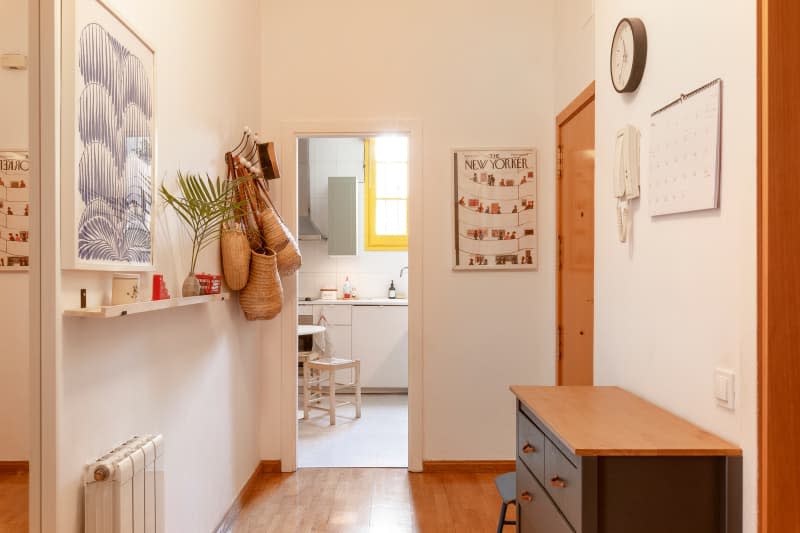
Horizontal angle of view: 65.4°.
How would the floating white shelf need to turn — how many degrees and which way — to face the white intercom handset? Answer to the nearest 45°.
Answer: approximately 45° to its left

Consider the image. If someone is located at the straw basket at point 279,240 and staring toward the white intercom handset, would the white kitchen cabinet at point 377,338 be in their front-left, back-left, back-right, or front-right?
back-left

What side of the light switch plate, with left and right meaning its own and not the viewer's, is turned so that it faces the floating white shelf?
front

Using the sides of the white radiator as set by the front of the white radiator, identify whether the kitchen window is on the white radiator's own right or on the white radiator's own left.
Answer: on the white radiator's own left

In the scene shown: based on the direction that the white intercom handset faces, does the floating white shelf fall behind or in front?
in front

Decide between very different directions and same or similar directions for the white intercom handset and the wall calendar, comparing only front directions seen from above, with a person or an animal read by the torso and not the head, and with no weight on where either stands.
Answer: same or similar directions

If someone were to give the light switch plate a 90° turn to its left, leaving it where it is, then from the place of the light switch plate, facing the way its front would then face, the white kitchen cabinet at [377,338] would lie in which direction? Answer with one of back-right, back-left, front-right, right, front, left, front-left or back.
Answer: back

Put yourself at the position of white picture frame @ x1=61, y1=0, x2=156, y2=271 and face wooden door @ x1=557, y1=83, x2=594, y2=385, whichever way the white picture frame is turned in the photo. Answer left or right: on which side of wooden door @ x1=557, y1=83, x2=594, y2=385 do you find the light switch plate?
right

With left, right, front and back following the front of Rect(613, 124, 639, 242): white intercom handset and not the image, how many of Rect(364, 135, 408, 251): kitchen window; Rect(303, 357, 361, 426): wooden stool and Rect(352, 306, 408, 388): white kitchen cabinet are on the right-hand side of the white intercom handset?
3

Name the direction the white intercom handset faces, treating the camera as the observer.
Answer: facing the viewer and to the left of the viewer

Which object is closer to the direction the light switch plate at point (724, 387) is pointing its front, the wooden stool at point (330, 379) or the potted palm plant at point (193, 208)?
the potted palm plant

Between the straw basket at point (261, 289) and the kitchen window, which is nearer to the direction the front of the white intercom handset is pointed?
the straw basket

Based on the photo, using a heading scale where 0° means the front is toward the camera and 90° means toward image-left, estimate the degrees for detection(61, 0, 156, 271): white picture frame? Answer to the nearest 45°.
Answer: approximately 315°

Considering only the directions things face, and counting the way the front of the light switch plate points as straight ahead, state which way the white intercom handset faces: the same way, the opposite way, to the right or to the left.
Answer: the same way

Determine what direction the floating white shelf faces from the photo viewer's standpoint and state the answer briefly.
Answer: facing the viewer and to the right of the viewer

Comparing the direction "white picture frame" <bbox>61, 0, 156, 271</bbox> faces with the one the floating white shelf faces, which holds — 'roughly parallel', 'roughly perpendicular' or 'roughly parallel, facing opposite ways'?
roughly parallel

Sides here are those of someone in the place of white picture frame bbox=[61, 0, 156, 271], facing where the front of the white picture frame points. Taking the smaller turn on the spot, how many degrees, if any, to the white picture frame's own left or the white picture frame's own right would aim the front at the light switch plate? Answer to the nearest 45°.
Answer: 0° — it already faces it

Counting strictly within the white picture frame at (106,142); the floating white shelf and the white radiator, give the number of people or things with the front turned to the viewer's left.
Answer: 0

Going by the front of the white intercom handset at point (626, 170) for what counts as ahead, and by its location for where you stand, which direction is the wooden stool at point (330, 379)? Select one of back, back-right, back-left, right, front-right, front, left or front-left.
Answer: right

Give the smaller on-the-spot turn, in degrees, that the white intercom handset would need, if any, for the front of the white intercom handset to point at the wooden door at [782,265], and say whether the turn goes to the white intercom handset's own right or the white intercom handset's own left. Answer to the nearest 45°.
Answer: approximately 90° to the white intercom handset's own left
